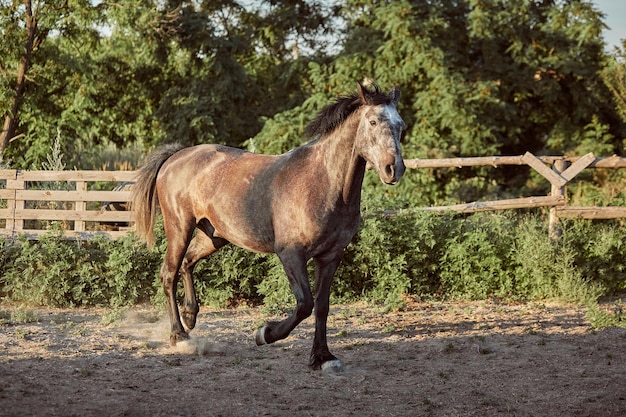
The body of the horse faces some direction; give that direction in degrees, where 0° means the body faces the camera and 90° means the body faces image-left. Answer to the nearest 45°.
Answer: approximately 315°

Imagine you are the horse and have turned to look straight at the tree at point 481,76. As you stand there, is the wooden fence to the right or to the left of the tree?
left

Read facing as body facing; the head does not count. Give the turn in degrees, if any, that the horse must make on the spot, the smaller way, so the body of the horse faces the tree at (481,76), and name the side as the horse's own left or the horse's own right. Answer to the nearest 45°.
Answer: approximately 135° to the horse's own left

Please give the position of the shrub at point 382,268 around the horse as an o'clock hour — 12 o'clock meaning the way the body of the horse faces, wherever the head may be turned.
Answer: The shrub is roughly at 8 o'clock from the horse.

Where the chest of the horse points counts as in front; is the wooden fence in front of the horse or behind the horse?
behind
